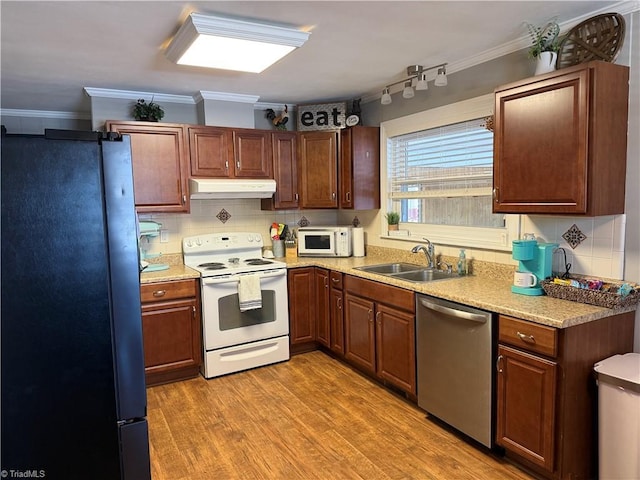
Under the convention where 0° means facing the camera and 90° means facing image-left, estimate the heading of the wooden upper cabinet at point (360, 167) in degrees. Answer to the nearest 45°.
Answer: approximately 45°

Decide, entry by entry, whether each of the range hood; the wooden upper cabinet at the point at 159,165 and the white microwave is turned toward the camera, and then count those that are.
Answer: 3

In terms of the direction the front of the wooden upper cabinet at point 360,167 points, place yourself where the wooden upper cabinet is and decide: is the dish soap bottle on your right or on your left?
on your left

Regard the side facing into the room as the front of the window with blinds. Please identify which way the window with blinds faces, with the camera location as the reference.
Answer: facing the viewer and to the left of the viewer

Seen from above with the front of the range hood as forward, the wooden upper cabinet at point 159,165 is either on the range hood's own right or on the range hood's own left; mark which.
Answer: on the range hood's own right

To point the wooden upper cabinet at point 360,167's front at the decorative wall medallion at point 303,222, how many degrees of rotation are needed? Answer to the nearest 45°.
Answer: approximately 90° to its right

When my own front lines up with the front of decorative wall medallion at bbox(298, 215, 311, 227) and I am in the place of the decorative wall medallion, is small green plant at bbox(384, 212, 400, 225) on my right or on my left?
on my left

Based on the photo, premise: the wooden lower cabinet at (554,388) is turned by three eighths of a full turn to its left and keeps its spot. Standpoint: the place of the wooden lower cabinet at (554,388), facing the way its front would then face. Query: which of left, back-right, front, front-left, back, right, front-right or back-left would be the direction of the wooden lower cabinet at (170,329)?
back

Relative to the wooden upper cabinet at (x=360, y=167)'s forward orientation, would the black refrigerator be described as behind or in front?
in front

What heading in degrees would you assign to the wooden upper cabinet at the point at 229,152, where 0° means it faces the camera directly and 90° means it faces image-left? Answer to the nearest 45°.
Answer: approximately 0°

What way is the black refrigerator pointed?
to the viewer's right
